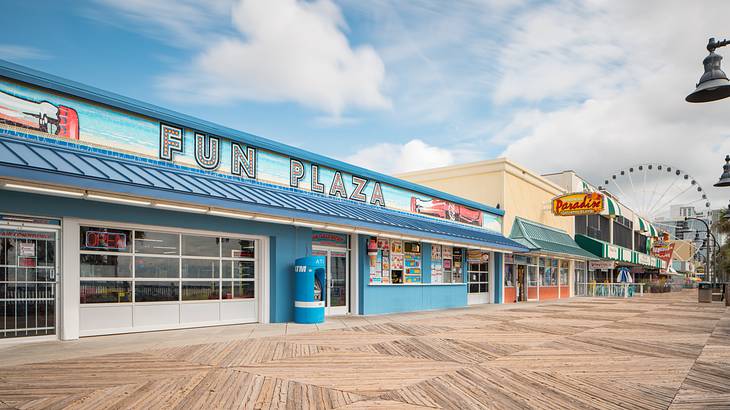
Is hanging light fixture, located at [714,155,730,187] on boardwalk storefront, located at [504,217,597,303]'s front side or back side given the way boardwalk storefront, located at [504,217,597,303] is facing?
on the front side

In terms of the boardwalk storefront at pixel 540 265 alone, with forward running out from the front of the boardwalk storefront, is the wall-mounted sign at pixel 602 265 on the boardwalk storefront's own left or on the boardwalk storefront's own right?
on the boardwalk storefront's own left

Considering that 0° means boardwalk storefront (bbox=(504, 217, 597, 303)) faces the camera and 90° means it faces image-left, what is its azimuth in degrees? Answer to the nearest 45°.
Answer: approximately 315°

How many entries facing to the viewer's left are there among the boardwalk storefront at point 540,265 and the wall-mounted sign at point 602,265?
0

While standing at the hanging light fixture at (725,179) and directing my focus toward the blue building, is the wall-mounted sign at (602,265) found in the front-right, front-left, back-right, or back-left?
back-right

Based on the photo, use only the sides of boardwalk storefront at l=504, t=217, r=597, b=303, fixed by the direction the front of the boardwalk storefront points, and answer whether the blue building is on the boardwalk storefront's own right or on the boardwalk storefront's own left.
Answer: on the boardwalk storefront's own right
